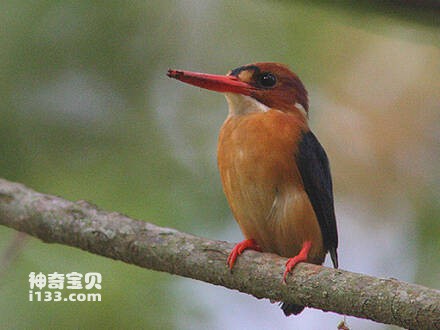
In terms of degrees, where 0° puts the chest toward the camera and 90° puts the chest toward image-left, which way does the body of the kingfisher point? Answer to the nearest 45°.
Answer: approximately 45°
